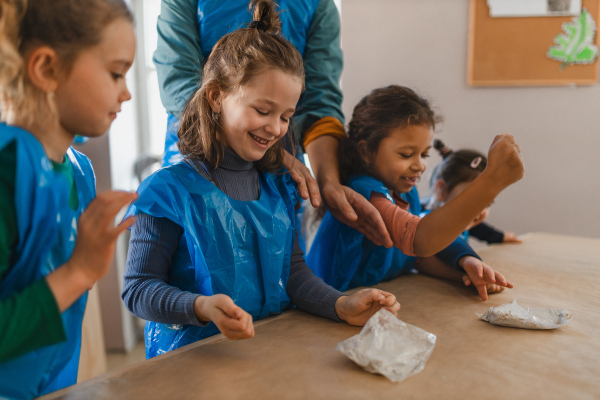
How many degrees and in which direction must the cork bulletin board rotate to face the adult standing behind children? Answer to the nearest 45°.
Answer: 0° — it already faces them

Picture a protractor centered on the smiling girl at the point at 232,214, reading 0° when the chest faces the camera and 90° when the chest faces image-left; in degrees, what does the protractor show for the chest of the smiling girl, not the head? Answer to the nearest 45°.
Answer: approximately 315°

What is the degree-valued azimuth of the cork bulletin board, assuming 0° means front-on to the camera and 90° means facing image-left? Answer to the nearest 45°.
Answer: approximately 0°

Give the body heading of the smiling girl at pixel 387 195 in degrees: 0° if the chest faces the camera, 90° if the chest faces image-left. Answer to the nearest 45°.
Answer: approximately 315°

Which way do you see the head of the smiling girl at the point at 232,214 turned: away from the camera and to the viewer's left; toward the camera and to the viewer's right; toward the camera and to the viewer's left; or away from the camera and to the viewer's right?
toward the camera and to the viewer's right
